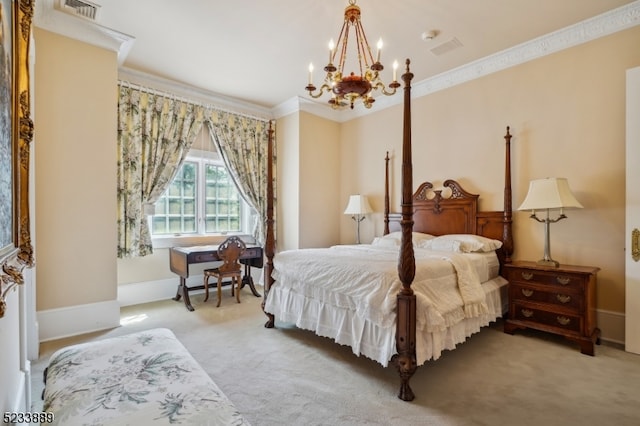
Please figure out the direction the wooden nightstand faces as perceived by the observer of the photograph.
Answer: facing the viewer and to the left of the viewer

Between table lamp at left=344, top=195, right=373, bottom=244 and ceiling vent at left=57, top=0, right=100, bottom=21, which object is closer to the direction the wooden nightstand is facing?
the ceiling vent

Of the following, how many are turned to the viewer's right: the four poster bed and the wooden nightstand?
0

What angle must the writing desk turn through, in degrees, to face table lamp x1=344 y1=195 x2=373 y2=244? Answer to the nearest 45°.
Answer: approximately 45° to its left

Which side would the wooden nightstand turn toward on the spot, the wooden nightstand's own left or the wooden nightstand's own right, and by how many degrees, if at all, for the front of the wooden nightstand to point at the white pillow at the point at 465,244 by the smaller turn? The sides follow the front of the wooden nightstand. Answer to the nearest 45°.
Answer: approximately 45° to the wooden nightstand's own right

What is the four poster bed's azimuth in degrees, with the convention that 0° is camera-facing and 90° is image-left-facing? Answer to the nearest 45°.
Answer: approximately 45°

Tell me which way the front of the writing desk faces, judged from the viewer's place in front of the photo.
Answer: facing the viewer and to the right of the viewer

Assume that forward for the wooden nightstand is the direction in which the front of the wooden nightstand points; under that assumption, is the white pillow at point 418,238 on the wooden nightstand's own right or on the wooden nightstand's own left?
on the wooden nightstand's own right

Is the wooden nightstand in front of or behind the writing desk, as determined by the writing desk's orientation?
in front

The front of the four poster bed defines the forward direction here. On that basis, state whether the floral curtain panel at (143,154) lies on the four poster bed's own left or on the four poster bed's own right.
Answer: on the four poster bed's own right

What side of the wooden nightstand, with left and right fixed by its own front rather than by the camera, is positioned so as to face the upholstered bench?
front

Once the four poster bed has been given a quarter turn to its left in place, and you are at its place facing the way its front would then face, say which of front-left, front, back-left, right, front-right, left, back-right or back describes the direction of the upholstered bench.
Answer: right

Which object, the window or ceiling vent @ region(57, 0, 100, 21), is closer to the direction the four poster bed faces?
the ceiling vent
